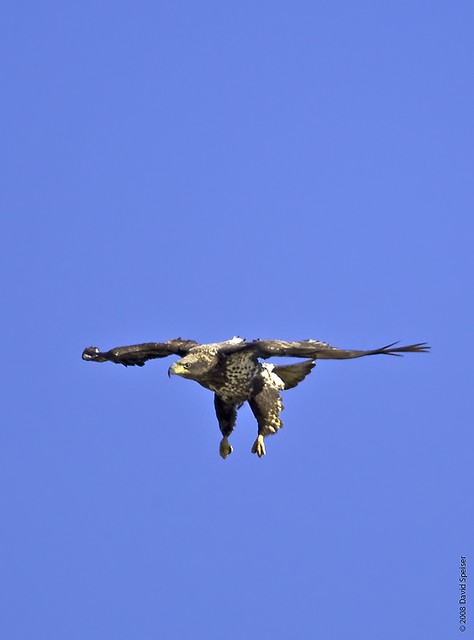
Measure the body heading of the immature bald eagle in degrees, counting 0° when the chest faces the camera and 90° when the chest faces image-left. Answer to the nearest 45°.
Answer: approximately 45°
